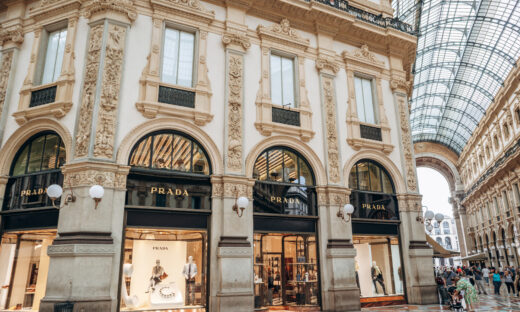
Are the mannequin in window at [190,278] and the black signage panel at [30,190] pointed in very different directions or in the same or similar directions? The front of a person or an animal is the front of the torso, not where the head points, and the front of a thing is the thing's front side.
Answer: same or similar directions

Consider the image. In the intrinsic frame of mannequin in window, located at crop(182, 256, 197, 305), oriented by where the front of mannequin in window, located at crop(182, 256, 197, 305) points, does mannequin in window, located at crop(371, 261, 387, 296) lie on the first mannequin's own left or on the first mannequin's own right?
on the first mannequin's own left

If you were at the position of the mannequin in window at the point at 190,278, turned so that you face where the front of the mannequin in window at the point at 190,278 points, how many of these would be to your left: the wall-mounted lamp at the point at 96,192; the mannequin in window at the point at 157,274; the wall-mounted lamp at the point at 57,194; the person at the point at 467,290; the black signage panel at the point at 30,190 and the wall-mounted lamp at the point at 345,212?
2

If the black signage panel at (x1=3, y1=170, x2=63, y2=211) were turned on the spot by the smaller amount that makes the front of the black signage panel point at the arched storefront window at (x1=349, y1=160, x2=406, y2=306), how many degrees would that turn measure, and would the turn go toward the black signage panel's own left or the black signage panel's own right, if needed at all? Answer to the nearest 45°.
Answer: approximately 135° to the black signage panel's own left

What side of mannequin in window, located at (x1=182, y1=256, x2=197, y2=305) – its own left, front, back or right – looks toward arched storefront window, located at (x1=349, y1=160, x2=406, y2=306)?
left

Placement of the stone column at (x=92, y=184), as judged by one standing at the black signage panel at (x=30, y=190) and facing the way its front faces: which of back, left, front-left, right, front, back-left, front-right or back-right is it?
left

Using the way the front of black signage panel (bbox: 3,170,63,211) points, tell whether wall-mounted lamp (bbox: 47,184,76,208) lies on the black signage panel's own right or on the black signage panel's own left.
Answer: on the black signage panel's own left

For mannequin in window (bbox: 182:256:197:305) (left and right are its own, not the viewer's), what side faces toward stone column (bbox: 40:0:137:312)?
right

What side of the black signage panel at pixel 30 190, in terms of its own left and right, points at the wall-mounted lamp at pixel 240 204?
left

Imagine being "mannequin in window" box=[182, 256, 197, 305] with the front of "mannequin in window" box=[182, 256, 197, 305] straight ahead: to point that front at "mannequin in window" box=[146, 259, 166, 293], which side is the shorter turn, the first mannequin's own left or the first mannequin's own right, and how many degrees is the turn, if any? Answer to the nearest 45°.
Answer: approximately 90° to the first mannequin's own right

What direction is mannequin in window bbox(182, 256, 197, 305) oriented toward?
toward the camera

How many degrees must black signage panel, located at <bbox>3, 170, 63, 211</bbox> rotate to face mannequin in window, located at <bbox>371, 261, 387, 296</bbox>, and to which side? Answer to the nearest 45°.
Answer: approximately 135° to its left

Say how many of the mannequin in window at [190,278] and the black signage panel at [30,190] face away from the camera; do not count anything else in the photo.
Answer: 0
